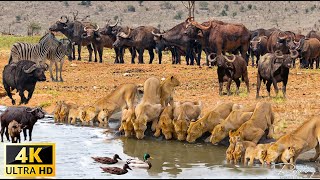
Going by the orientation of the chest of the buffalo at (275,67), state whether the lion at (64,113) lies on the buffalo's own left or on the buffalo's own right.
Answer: on the buffalo's own right

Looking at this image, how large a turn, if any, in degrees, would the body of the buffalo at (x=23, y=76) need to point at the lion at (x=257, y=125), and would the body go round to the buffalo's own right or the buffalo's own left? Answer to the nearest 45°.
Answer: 0° — it already faces it

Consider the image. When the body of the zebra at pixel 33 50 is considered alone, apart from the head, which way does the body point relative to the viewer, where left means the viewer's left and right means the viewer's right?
facing to the right of the viewer

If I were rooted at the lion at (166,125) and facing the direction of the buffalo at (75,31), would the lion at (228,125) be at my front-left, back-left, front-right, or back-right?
back-right

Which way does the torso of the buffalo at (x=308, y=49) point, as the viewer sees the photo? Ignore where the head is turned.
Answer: to the viewer's left

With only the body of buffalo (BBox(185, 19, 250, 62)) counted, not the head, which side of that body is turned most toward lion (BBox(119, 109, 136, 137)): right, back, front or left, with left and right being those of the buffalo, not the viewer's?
left

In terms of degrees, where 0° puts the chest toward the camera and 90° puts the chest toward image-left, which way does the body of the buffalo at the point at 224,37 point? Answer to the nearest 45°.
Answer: approximately 90°

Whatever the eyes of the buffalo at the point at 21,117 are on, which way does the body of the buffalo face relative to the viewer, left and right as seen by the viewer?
facing to the right of the viewer
